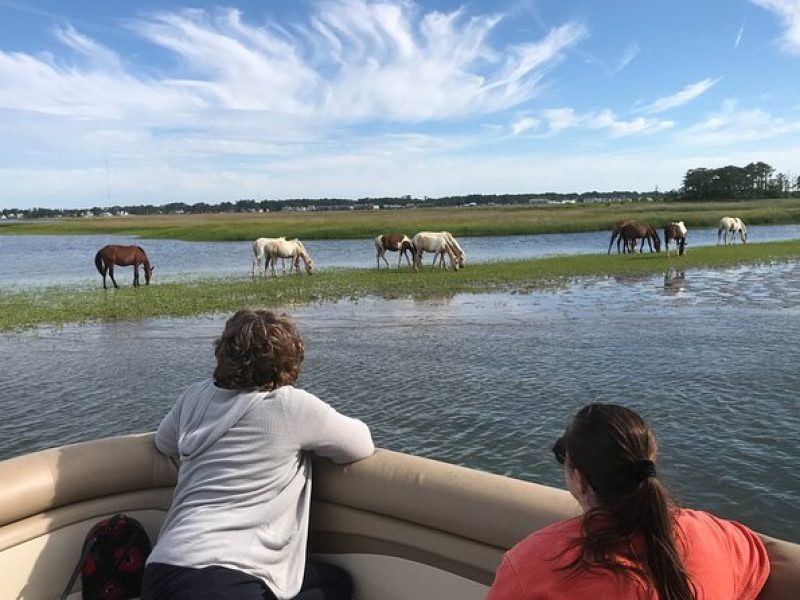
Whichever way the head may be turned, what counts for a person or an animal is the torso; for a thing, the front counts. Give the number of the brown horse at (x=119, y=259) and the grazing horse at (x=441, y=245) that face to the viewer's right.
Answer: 2

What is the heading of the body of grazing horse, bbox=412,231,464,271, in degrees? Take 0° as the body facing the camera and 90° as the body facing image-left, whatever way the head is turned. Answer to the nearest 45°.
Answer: approximately 270°

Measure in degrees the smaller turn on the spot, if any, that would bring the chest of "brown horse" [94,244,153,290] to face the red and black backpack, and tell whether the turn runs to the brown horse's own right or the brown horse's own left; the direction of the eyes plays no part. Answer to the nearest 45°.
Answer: approximately 90° to the brown horse's own right

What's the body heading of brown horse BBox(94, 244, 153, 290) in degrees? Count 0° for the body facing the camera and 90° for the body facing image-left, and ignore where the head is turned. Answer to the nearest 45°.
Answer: approximately 270°

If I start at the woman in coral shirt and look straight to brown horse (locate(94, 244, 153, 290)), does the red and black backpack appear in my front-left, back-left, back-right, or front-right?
front-left

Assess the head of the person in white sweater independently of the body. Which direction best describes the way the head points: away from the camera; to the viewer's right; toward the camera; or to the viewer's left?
away from the camera

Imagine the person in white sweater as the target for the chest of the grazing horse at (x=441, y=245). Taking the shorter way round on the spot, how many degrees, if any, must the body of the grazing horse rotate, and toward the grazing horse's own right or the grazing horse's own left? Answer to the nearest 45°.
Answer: approximately 90° to the grazing horse's own right

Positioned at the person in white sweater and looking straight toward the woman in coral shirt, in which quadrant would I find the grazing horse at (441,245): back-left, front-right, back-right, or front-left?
back-left

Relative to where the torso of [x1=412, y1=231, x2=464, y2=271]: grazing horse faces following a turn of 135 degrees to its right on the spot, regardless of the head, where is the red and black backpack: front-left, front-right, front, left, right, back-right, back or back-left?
front-left

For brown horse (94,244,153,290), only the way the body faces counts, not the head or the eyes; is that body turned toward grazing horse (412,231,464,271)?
yes

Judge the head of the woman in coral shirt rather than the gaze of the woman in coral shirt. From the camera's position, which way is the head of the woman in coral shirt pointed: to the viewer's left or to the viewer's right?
to the viewer's left

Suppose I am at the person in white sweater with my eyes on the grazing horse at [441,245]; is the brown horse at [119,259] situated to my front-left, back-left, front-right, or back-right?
front-left

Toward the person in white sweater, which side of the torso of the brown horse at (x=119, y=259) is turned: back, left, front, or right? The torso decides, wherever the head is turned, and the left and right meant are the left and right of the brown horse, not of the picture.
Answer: right

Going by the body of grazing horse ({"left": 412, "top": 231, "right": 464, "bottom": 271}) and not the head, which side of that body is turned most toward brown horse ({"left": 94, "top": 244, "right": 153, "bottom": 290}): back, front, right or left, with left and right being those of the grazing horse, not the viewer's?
back
